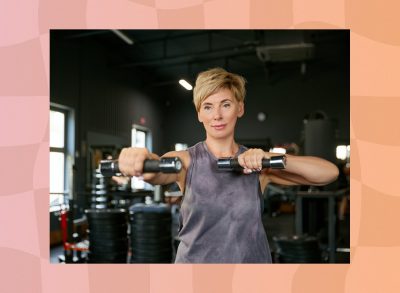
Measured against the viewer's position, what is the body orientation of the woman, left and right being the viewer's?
facing the viewer
